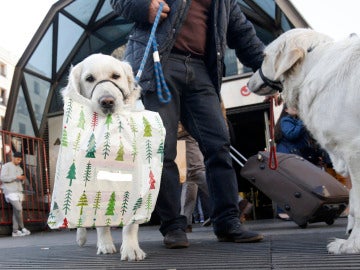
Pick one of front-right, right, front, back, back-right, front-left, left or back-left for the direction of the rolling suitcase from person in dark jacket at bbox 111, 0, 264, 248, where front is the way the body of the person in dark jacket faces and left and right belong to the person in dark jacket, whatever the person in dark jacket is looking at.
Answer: back-left

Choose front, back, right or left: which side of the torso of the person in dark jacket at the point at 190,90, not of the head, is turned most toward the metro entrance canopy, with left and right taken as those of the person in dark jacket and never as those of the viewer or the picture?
back

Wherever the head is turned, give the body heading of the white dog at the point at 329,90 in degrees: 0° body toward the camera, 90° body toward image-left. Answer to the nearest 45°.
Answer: approximately 90°

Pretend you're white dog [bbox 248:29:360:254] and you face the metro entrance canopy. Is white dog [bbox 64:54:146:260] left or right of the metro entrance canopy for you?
left

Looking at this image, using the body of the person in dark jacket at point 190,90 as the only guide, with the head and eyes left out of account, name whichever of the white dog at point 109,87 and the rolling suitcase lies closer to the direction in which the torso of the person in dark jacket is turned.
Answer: the white dog

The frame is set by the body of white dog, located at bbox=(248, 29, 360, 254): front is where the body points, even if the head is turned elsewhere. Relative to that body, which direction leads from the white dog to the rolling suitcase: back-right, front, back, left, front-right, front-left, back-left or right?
right

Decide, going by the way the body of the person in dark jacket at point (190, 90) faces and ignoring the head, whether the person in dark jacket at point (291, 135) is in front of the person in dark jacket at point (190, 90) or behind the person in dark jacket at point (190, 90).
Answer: behind

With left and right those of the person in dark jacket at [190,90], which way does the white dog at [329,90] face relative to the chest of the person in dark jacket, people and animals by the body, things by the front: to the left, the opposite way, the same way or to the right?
to the right

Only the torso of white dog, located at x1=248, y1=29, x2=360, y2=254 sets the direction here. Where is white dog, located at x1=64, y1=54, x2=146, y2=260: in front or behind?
in front

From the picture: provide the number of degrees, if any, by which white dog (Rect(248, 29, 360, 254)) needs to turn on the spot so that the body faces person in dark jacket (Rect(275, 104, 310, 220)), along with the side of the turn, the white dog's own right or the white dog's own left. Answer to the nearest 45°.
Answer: approximately 90° to the white dog's own right

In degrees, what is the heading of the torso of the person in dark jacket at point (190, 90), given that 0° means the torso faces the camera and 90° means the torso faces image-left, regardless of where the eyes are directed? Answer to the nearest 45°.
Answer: approximately 0°

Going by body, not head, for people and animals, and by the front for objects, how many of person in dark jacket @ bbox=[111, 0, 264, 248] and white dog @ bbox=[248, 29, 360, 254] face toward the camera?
1
